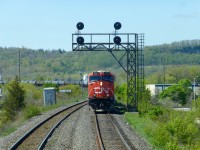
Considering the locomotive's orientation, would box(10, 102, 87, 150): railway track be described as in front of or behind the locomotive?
in front

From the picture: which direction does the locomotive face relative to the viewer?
toward the camera

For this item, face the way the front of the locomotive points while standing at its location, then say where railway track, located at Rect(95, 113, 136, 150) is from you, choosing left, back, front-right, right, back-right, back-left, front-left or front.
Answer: front
